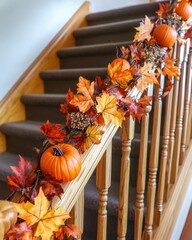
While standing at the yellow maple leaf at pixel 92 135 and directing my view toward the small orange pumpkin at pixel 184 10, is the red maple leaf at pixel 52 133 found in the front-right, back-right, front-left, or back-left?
back-left

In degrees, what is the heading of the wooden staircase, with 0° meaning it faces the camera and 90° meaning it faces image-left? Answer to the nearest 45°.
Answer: approximately 45°
